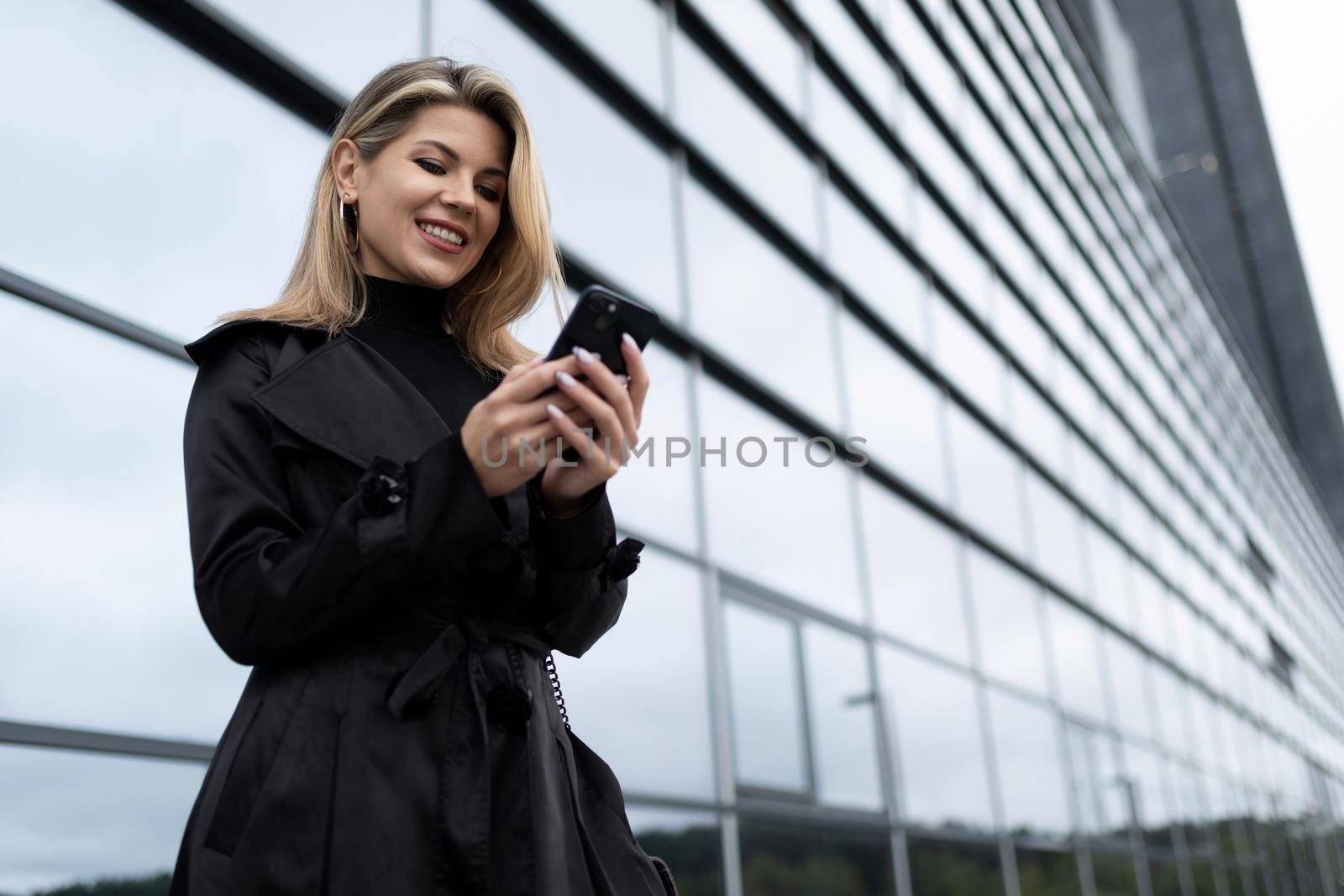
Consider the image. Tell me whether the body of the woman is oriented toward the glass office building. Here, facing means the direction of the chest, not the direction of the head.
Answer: no

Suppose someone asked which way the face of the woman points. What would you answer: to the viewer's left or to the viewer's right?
to the viewer's right

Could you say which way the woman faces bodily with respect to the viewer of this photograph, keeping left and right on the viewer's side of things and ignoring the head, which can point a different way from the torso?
facing the viewer and to the right of the viewer
